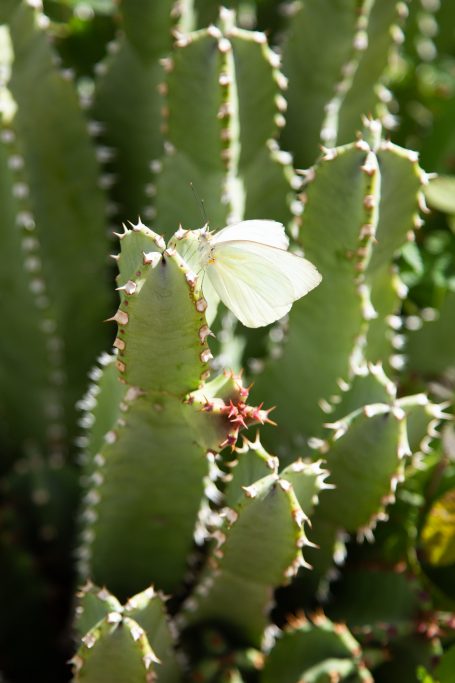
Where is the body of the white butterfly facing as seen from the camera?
to the viewer's left
